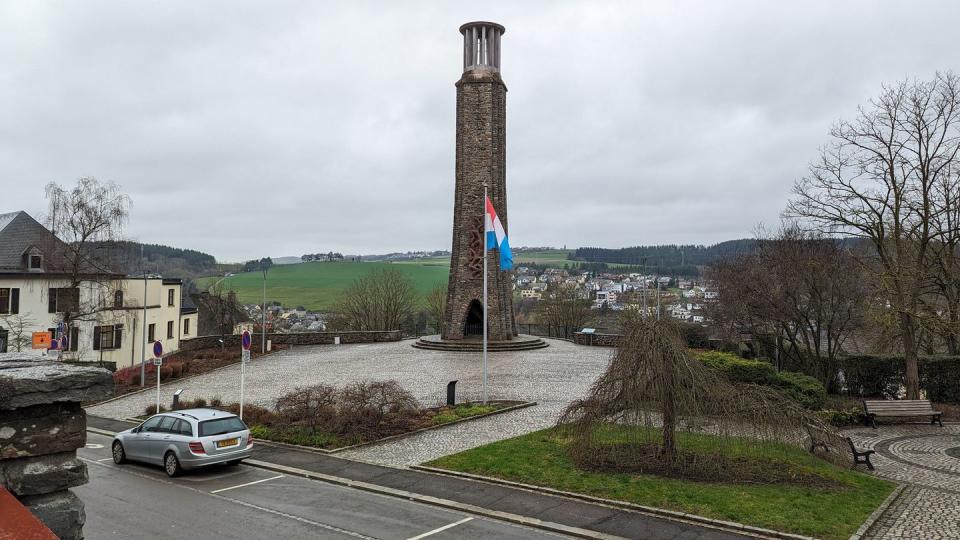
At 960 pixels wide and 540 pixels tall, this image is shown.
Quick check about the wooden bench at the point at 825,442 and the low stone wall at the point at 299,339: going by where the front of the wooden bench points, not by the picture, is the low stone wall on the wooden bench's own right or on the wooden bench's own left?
on the wooden bench's own left

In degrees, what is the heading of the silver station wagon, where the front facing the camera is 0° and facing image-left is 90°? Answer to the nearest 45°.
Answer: approximately 135°

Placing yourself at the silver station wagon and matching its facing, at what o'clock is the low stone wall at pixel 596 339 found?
The low stone wall is roughly at 3 o'clock from the silver station wagon.

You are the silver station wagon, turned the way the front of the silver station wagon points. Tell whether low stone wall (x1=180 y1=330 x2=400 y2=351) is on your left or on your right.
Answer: on your right

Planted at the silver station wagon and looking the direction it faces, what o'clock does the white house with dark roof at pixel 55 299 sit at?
The white house with dark roof is roughly at 1 o'clock from the silver station wagon.

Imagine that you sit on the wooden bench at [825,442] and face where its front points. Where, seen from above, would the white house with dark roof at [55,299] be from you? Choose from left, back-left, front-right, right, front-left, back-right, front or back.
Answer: back-left

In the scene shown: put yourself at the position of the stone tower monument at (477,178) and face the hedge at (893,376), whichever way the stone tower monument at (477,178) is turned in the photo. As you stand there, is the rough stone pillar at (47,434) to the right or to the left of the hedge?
right

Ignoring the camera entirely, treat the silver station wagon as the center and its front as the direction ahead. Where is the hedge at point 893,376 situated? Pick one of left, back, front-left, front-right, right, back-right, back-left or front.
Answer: back-right

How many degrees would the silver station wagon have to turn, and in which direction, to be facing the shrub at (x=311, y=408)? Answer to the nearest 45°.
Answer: approximately 90° to its right
